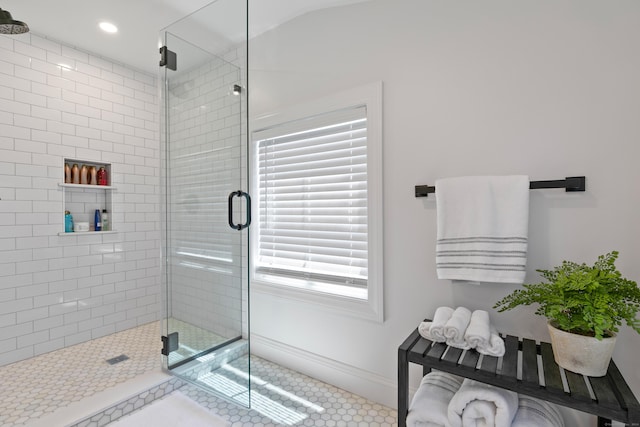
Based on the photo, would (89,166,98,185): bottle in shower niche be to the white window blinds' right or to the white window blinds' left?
on its right

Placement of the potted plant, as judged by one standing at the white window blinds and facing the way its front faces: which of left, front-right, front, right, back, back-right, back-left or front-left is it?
left

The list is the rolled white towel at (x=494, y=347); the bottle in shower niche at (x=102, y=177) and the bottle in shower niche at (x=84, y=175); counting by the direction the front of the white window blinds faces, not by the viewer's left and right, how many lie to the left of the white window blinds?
1

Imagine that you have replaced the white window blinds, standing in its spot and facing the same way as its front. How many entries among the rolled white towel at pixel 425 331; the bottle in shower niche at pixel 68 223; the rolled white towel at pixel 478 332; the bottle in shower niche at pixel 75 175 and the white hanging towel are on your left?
3

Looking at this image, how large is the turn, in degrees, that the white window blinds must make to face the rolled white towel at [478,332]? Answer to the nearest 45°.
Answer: approximately 90° to its left

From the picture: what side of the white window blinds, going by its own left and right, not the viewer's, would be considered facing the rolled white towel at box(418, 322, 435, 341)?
left

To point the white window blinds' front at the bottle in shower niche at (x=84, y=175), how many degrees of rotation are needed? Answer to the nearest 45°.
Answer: approximately 45° to its right

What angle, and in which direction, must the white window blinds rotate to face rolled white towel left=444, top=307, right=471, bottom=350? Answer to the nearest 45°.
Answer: approximately 90° to its left

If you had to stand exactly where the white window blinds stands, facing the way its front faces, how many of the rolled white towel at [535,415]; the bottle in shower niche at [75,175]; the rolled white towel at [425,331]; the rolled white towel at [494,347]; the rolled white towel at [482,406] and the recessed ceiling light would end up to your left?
4

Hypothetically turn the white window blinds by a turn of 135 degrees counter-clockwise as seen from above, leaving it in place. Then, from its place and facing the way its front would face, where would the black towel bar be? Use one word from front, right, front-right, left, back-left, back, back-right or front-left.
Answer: front-right

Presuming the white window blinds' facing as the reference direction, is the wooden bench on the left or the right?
on its left

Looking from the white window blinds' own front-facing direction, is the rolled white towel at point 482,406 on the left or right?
on its left

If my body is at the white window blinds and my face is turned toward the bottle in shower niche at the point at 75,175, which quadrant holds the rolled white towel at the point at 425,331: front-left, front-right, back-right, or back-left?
back-left

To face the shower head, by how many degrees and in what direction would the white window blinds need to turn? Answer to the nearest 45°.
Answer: approximately 45° to its right

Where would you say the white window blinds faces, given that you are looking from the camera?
facing the viewer and to the left of the viewer
